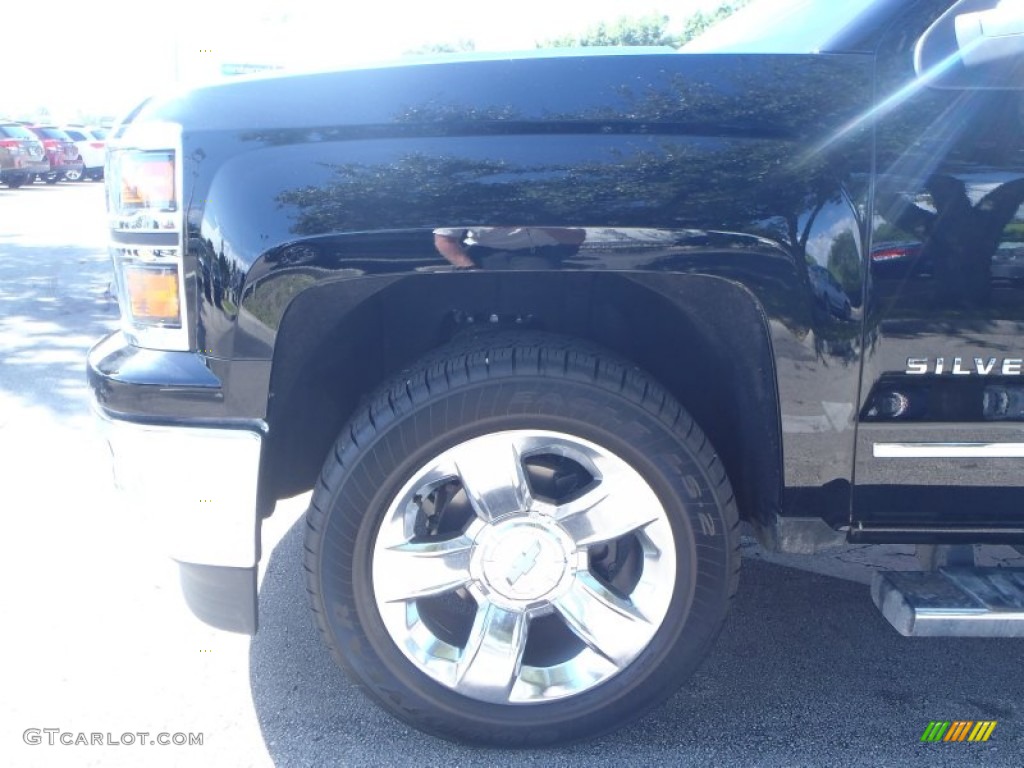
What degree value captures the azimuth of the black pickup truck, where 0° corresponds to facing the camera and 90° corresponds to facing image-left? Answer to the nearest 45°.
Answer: approximately 90°

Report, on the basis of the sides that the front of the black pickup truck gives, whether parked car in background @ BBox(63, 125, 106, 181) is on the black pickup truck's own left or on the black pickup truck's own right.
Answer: on the black pickup truck's own right

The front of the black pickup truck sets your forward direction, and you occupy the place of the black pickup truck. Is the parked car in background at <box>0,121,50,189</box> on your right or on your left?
on your right
